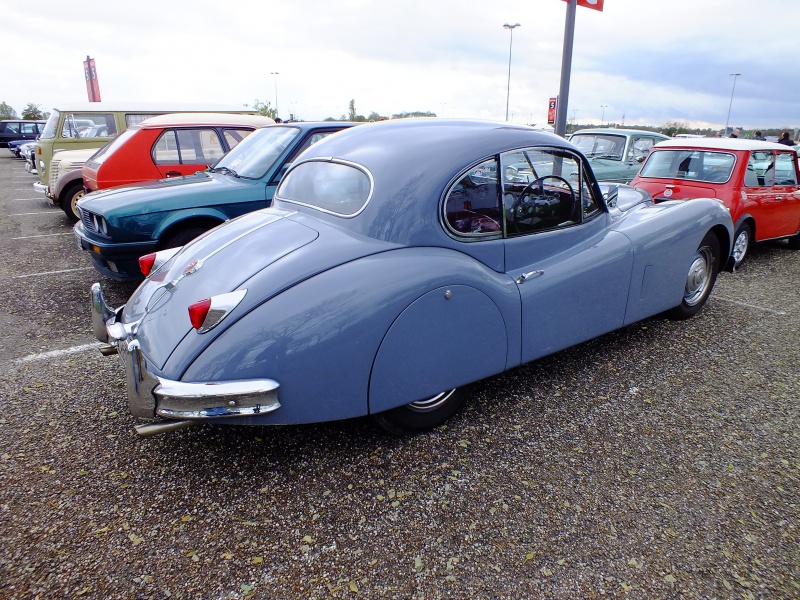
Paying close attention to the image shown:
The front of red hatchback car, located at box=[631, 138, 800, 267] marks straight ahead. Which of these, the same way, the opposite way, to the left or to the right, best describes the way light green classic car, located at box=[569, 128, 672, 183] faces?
the opposite way

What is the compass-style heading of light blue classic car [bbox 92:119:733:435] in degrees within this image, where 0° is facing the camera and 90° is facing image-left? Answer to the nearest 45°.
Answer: approximately 225°

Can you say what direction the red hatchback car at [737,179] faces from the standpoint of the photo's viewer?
facing away from the viewer and to the right of the viewer

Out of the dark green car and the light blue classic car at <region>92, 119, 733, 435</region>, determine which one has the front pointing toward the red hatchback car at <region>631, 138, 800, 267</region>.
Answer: the light blue classic car

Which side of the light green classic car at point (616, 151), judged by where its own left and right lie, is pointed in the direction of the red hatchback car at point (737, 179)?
left
